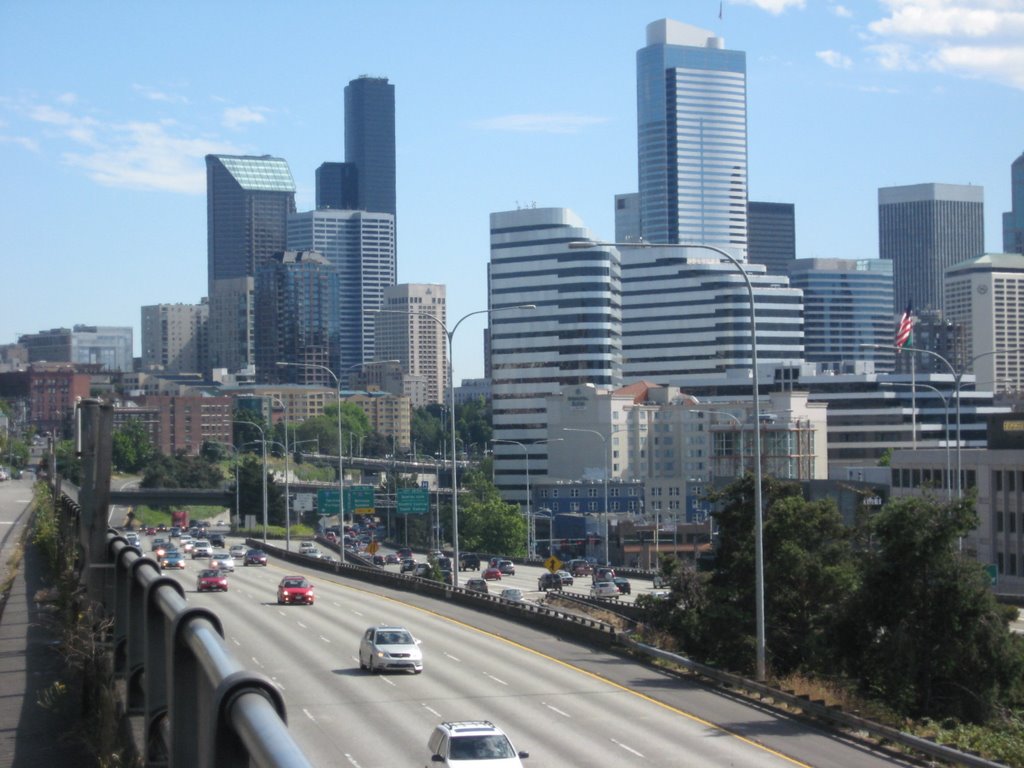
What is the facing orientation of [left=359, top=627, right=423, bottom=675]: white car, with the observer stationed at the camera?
facing the viewer and to the right of the viewer

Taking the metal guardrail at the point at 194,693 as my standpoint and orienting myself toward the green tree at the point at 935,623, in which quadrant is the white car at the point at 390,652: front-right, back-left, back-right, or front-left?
front-left

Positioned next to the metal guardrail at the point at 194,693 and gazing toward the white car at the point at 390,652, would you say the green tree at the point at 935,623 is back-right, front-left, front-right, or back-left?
front-right

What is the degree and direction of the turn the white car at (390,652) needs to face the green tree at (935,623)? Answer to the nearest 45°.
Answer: approximately 45° to its left
